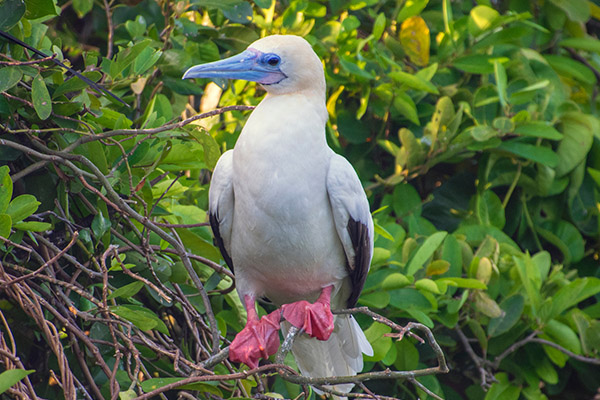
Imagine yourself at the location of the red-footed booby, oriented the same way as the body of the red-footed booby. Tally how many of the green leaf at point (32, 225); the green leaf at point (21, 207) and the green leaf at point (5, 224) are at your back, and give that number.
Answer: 0

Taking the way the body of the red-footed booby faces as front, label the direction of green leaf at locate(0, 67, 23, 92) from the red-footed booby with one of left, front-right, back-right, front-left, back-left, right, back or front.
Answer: front-right

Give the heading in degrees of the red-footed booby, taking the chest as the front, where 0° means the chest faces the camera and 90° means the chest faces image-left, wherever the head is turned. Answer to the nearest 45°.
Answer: approximately 45°

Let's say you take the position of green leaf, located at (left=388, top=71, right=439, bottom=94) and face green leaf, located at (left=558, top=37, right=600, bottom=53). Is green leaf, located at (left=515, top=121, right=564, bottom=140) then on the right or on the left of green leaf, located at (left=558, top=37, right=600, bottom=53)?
right

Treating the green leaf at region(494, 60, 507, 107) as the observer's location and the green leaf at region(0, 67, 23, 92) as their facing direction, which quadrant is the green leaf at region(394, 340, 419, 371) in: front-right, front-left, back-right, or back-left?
front-left

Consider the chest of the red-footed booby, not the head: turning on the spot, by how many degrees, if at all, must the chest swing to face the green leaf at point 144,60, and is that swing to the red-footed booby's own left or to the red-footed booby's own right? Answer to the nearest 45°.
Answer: approximately 90° to the red-footed booby's own right

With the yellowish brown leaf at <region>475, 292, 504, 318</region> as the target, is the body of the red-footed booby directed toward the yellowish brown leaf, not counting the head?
no

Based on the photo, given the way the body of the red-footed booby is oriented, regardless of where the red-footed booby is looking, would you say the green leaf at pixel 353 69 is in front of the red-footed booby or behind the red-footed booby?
behind

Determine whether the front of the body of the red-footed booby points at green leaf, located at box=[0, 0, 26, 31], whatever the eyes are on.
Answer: no

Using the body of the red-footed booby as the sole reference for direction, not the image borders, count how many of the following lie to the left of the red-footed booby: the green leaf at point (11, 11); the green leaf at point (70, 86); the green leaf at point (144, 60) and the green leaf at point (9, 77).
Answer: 0
